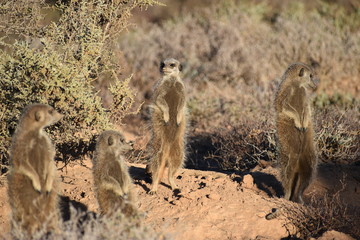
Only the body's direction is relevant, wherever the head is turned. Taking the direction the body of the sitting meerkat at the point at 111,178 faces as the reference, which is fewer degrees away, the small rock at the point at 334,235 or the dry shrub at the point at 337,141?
the small rock

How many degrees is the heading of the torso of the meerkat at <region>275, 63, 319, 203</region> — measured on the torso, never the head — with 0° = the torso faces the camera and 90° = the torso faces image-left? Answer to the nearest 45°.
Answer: approximately 315°

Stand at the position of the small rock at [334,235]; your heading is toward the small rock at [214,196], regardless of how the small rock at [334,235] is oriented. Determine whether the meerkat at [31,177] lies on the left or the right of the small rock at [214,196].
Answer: left

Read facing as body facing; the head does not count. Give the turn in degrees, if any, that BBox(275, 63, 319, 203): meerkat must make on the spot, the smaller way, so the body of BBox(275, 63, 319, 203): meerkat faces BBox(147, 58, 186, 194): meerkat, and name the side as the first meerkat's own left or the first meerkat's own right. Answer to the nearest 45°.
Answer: approximately 135° to the first meerkat's own right

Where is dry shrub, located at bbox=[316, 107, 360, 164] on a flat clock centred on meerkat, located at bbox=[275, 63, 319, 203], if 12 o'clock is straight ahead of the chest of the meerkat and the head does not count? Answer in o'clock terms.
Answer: The dry shrub is roughly at 8 o'clock from the meerkat.

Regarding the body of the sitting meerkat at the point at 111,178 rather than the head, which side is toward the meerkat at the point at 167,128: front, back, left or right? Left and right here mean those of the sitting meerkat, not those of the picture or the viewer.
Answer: left
